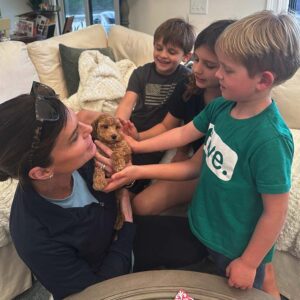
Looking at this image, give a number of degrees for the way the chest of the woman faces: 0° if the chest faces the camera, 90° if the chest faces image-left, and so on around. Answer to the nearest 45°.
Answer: approximately 270°

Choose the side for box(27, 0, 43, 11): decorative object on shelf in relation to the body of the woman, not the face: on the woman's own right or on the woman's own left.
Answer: on the woman's own left

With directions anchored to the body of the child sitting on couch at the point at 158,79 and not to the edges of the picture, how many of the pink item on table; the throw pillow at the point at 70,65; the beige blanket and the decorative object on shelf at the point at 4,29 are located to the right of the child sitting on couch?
3

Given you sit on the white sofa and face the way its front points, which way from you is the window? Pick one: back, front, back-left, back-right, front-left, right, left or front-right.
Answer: back

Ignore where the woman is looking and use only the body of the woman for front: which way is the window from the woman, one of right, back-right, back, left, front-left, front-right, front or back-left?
left

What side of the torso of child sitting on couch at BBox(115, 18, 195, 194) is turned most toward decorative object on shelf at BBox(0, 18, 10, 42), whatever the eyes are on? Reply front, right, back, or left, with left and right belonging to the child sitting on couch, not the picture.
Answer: right

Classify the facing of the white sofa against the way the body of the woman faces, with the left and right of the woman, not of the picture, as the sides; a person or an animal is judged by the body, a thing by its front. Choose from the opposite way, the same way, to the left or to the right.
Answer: to the right

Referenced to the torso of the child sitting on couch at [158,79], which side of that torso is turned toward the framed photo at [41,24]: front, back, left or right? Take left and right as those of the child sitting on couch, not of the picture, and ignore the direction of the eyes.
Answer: right

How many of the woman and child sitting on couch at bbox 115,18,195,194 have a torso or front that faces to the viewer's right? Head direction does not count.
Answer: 1
